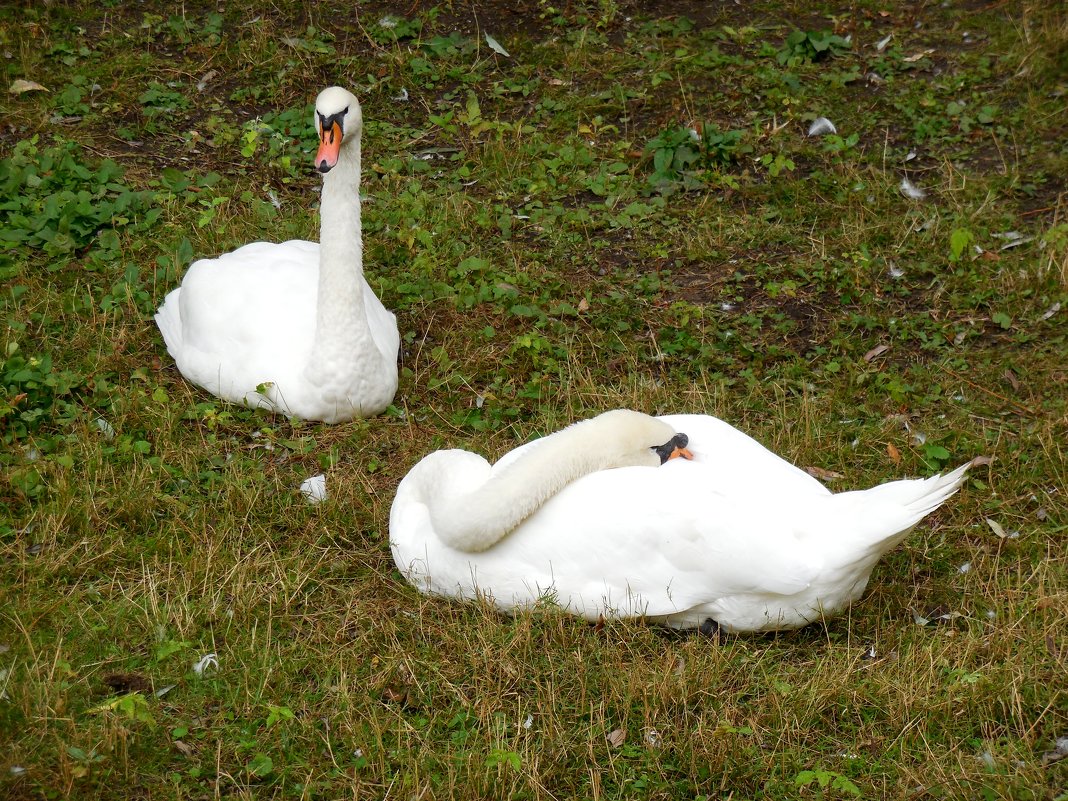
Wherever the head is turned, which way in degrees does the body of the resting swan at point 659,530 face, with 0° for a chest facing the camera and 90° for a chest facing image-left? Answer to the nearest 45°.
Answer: approximately 90°

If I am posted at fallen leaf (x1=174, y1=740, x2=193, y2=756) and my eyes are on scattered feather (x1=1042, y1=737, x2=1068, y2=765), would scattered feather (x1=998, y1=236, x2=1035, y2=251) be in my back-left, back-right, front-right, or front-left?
front-left

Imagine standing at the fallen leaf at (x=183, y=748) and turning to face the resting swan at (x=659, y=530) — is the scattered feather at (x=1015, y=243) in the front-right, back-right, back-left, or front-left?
front-left

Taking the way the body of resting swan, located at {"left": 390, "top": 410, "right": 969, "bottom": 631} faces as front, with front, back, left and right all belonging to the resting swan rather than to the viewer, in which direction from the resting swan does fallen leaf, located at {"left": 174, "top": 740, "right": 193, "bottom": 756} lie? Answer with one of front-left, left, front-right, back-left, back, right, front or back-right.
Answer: front-left

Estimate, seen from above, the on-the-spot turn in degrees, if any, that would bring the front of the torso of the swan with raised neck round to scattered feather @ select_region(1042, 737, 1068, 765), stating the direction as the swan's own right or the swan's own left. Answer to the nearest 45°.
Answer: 0° — it already faces it

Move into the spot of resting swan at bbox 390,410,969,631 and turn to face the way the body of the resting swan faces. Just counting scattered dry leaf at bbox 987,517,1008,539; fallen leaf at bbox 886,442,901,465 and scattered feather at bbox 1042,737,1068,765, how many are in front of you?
0

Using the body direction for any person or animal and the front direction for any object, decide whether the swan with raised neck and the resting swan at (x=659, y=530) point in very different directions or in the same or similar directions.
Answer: very different directions

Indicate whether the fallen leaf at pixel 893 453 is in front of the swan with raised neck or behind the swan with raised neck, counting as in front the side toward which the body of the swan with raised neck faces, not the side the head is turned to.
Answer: in front

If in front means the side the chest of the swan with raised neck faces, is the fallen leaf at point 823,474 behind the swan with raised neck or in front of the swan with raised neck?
in front

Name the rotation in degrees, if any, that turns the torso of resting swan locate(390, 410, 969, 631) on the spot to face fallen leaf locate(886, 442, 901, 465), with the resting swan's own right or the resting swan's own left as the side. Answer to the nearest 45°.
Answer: approximately 135° to the resting swan's own right

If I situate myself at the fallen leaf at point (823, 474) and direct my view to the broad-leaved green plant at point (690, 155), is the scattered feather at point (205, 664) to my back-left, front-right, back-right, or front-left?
back-left

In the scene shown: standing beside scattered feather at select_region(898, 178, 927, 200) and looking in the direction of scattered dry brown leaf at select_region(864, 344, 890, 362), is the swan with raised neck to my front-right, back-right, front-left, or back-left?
front-right

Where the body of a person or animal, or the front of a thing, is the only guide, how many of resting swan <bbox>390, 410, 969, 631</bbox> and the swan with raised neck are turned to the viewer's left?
1

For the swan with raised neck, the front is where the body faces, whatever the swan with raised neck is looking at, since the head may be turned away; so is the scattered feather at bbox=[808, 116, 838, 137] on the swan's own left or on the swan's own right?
on the swan's own left

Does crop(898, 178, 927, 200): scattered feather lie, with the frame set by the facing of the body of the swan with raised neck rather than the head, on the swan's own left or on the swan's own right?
on the swan's own left

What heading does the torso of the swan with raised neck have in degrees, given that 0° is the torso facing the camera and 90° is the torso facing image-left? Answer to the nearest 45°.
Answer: approximately 315°
